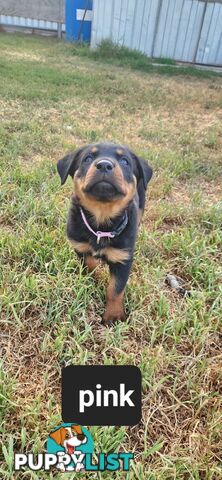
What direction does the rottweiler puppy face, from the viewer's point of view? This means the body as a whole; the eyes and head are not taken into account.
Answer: toward the camera
